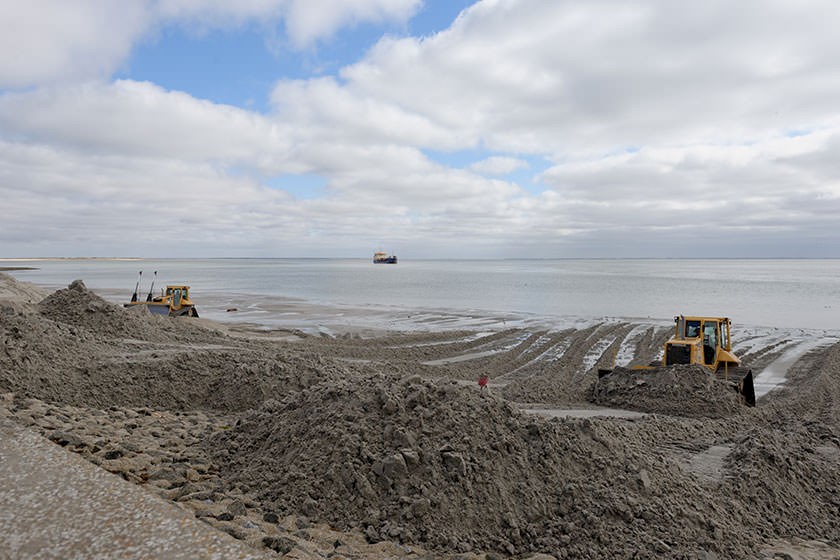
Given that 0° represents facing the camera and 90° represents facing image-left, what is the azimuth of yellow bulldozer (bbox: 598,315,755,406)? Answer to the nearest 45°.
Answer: approximately 45°

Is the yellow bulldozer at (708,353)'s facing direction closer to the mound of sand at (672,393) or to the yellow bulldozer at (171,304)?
the mound of sand

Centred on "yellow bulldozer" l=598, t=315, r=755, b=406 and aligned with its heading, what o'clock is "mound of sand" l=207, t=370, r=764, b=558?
The mound of sand is roughly at 11 o'clock from the yellow bulldozer.
